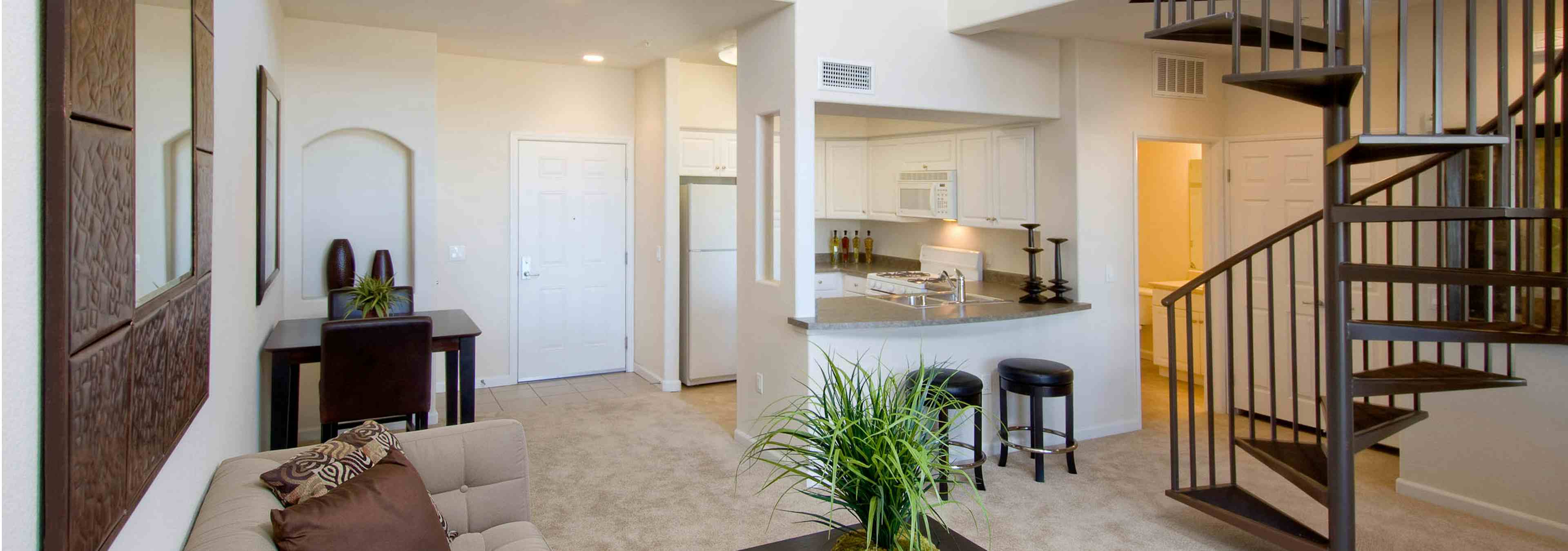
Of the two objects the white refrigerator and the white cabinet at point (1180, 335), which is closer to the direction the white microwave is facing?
the white refrigerator

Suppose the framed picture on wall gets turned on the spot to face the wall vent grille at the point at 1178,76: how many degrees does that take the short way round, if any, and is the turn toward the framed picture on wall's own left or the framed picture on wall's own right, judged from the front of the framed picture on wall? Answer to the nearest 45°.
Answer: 0° — it already faces it

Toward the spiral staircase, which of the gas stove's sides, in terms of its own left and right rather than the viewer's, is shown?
left

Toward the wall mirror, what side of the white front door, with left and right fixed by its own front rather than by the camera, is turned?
front

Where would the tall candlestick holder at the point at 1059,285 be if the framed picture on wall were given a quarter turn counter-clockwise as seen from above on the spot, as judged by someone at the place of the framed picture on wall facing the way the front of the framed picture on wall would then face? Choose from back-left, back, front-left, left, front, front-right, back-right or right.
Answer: right

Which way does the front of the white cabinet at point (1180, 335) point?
toward the camera

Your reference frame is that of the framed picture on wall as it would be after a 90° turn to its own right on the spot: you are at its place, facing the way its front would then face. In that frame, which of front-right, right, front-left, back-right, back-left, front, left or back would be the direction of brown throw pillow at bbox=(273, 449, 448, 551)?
front

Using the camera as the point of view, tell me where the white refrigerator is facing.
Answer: facing the viewer

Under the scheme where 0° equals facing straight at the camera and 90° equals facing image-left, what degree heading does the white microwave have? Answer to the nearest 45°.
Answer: approximately 45°

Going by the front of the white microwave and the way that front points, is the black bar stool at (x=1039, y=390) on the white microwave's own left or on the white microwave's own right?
on the white microwave's own left

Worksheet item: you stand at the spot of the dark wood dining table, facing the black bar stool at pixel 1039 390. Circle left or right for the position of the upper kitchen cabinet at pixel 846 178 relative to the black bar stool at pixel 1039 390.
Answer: left

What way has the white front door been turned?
toward the camera

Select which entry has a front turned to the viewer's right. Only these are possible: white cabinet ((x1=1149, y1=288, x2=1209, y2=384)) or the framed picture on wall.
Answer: the framed picture on wall
